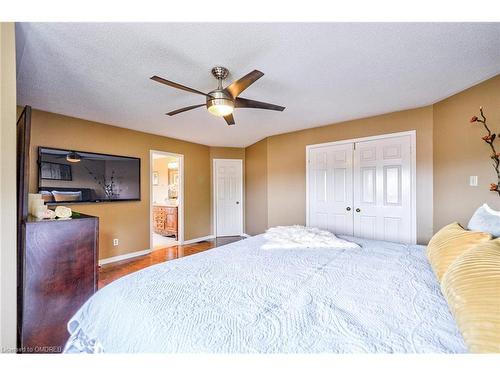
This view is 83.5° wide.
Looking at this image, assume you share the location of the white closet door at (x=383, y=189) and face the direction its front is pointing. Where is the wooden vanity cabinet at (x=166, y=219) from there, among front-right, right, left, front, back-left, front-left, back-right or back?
front-right

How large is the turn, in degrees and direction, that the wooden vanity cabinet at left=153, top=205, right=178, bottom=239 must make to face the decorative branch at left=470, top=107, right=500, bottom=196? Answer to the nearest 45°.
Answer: approximately 90° to its left

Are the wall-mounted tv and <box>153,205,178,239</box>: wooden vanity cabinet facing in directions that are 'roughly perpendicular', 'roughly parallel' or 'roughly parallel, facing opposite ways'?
roughly perpendicular

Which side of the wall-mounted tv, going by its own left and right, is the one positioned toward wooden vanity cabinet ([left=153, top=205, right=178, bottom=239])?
left

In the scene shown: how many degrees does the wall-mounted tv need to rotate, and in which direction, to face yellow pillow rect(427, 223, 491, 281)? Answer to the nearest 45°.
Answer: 0° — it already faces it

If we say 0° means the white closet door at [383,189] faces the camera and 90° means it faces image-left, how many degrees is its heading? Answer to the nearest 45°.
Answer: approximately 45°

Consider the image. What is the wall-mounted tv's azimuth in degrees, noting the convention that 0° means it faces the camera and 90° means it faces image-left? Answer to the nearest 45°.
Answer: approximately 315°
